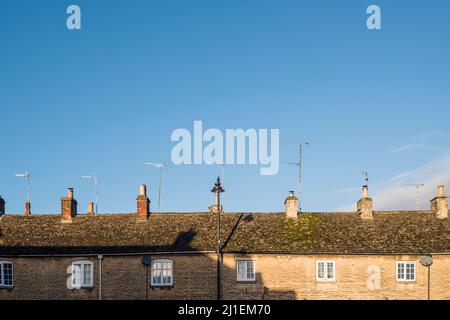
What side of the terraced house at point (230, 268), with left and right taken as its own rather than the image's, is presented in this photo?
front
